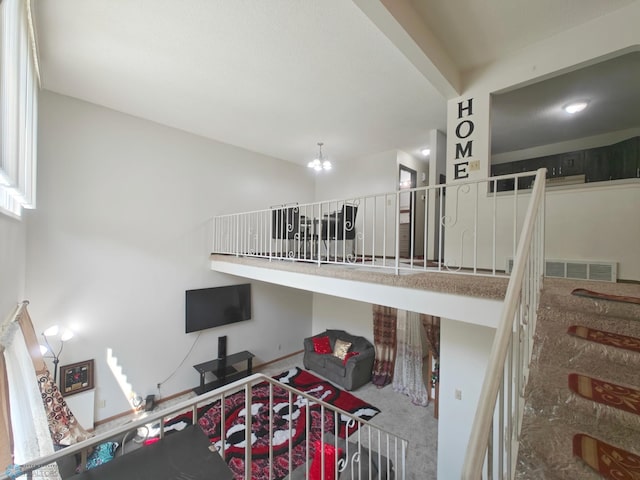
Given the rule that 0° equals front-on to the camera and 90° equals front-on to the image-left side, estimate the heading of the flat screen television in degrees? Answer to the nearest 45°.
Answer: approximately 315°

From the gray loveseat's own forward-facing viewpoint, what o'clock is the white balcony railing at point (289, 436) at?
The white balcony railing is roughly at 11 o'clock from the gray loveseat.

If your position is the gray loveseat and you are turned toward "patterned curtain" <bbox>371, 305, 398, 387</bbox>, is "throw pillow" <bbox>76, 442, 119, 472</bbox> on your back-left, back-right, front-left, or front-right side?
back-right

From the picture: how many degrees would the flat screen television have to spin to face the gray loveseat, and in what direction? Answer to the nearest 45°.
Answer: approximately 45° to its left

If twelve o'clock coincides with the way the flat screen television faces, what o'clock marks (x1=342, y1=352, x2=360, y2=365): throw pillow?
The throw pillow is roughly at 11 o'clock from the flat screen television.

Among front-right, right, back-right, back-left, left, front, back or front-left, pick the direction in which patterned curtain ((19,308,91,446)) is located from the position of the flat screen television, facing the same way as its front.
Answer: right

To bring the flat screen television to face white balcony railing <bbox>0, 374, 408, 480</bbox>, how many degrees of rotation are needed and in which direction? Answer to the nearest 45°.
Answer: approximately 45° to its right

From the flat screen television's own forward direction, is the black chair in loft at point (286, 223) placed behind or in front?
in front

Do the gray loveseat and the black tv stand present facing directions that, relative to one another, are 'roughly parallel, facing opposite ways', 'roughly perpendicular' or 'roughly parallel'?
roughly perpendicular
